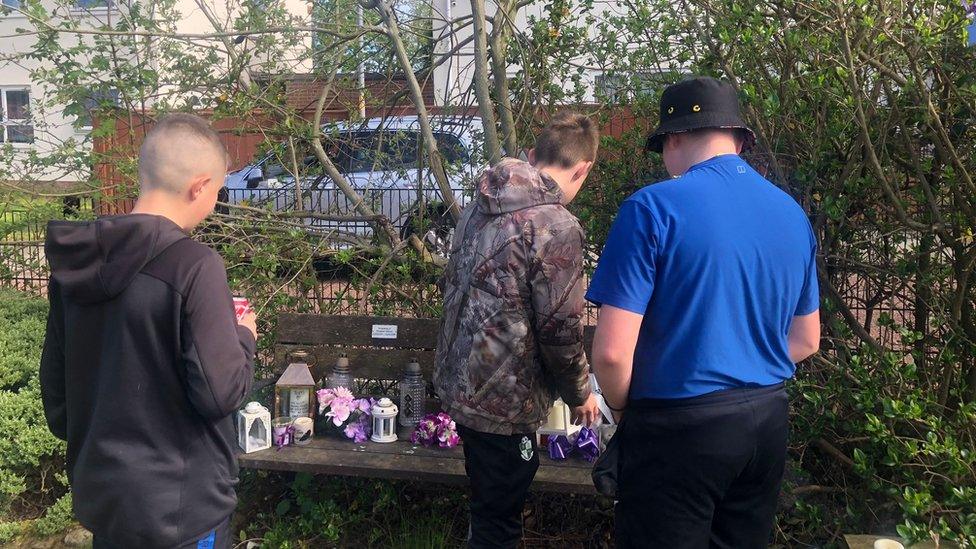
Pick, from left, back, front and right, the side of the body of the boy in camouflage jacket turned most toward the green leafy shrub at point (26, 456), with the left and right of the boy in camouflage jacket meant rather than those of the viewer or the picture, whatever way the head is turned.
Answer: left

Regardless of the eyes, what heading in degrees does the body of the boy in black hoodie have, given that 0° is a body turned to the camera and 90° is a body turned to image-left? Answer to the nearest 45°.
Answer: approximately 225°

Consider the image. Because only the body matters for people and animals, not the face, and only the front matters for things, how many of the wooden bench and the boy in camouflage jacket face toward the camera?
1

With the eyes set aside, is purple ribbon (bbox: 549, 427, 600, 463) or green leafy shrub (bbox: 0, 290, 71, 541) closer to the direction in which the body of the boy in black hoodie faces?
the purple ribbon

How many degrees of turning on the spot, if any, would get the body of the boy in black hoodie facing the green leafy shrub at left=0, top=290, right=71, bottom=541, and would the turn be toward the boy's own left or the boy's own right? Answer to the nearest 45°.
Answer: approximately 45° to the boy's own left

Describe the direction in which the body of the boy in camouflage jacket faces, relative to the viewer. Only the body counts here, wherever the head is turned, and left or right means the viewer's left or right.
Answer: facing away from the viewer and to the right of the viewer

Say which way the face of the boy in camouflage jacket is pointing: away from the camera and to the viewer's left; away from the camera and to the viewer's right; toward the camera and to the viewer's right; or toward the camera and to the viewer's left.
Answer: away from the camera and to the viewer's right

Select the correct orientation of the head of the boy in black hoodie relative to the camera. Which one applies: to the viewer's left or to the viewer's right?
to the viewer's right

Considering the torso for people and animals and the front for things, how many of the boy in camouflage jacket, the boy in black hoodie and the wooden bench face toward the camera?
1

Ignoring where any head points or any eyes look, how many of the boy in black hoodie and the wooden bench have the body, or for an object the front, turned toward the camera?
1

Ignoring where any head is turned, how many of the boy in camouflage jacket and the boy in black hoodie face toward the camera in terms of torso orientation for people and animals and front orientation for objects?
0

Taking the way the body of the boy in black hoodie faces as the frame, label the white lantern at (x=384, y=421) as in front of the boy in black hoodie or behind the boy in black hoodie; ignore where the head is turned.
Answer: in front

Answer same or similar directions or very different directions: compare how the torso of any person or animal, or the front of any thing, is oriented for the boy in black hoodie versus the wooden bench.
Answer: very different directions
